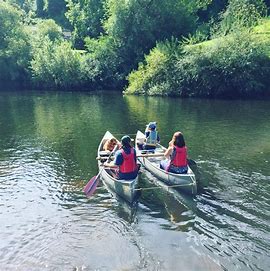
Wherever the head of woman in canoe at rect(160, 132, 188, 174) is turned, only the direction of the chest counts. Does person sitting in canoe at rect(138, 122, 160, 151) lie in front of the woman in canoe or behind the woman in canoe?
in front

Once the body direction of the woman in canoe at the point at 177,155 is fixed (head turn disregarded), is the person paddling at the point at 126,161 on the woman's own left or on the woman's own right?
on the woman's own left

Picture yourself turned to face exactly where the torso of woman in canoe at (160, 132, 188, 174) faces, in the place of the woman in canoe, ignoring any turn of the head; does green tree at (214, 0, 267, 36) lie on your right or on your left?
on your right

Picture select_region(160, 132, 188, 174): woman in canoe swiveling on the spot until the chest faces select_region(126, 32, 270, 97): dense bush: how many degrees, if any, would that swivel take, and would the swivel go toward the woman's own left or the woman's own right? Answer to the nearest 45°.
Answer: approximately 45° to the woman's own right

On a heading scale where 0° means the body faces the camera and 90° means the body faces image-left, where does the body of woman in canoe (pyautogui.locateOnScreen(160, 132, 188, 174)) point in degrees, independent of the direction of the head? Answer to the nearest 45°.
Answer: approximately 135°
